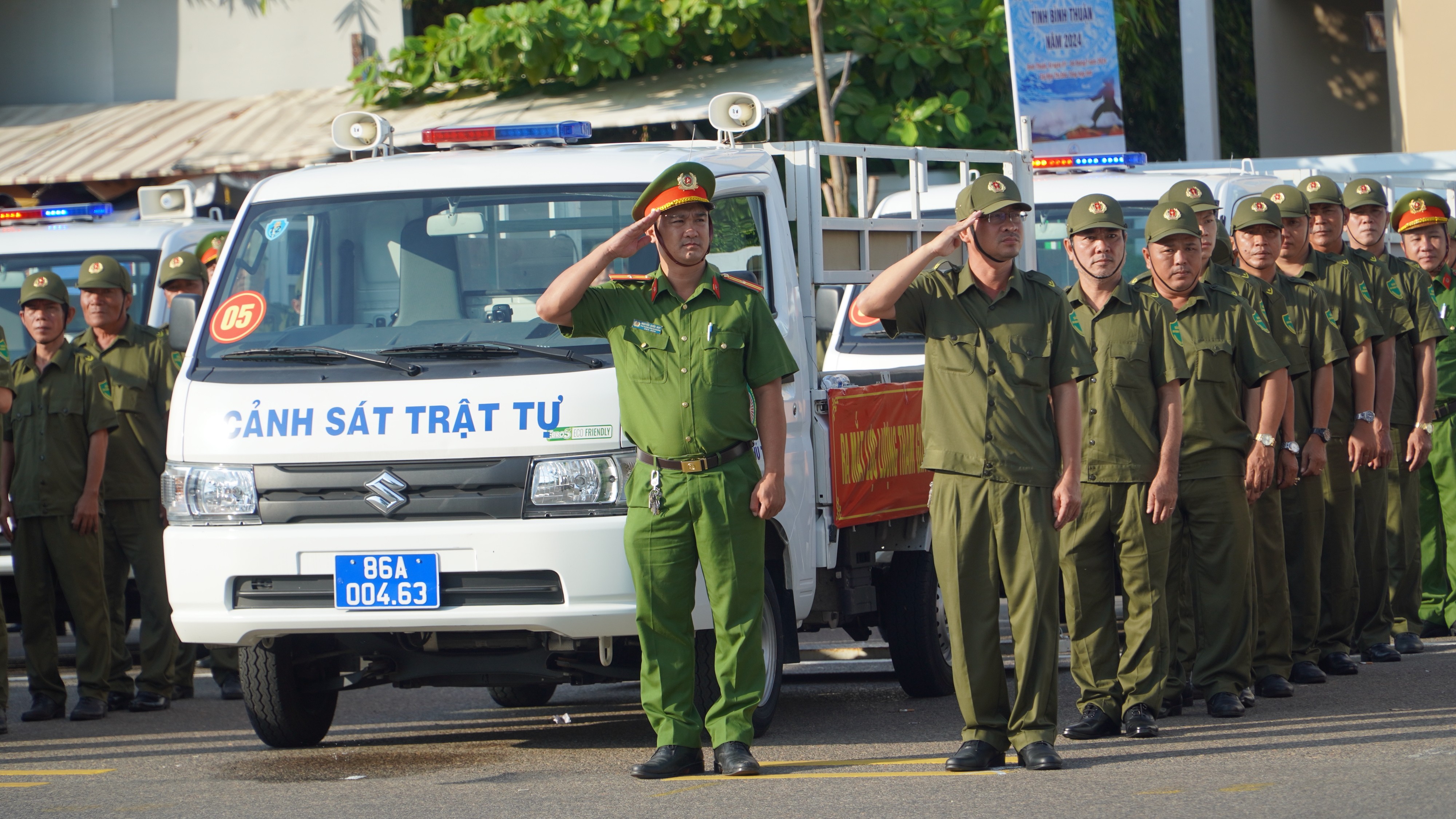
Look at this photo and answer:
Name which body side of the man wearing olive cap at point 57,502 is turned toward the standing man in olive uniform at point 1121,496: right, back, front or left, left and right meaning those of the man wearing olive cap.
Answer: left

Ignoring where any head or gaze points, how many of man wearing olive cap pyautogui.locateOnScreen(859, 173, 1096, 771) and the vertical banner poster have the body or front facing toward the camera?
2

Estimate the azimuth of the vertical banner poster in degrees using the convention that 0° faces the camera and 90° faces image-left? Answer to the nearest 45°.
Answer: approximately 0°

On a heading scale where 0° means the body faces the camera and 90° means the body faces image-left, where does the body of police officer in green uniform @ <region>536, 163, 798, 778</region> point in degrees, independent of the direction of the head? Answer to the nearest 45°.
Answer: approximately 0°

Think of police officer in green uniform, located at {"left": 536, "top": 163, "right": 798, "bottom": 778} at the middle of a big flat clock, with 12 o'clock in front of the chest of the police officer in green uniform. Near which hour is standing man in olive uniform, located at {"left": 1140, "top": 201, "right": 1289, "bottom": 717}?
The standing man in olive uniform is roughly at 8 o'clock from the police officer in green uniform.

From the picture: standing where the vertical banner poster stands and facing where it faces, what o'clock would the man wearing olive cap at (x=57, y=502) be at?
The man wearing olive cap is roughly at 1 o'clock from the vertical banner poster.

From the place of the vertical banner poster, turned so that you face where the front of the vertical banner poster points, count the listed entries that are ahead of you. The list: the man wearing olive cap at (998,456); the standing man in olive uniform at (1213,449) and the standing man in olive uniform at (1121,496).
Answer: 3

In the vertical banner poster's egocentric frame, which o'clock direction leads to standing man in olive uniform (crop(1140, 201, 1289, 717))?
The standing man in olive uniform is roughly at 12 o'clock from the vertical banner poster.

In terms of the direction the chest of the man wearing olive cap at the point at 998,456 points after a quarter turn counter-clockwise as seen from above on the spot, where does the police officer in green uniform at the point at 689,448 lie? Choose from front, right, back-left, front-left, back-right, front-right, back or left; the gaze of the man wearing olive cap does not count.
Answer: back

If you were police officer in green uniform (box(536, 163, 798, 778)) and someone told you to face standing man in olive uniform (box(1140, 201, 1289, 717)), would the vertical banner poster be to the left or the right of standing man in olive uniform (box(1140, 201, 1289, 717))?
left

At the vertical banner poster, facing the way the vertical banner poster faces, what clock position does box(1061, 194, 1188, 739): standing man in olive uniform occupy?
The standing man in olive uniform is roughly at 12 o'clock from the vertical banner poster.

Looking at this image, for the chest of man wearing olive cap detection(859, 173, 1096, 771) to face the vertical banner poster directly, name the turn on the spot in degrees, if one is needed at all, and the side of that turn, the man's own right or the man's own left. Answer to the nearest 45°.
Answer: approximately 180°

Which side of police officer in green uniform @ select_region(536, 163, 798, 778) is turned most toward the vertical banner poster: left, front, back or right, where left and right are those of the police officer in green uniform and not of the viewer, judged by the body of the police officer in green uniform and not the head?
back

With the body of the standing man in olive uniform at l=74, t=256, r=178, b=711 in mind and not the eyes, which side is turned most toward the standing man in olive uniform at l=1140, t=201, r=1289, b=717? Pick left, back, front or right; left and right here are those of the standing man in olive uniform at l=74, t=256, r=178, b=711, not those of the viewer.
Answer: left
